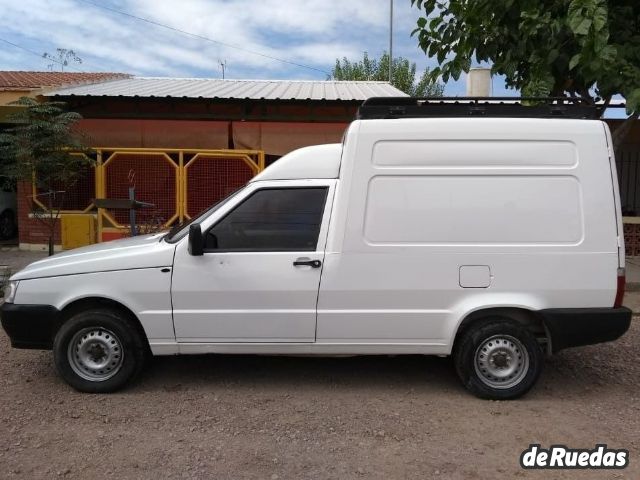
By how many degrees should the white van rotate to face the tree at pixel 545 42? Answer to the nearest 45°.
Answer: approximately 135° to its right

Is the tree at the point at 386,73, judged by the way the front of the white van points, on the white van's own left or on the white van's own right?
on the white van's own right

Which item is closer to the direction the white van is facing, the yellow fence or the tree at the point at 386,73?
the yellow fence

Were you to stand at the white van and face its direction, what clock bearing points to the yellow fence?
The yellow fence is roughly at 2 o'clock from the white van.

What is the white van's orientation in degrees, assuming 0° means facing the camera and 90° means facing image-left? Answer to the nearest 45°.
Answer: approximately 90°

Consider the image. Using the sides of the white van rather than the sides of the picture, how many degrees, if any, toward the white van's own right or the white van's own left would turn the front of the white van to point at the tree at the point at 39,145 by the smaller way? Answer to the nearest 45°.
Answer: approximately 45° to the white van's own right

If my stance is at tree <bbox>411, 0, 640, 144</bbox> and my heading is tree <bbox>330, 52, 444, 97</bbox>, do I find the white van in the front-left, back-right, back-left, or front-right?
back-left
